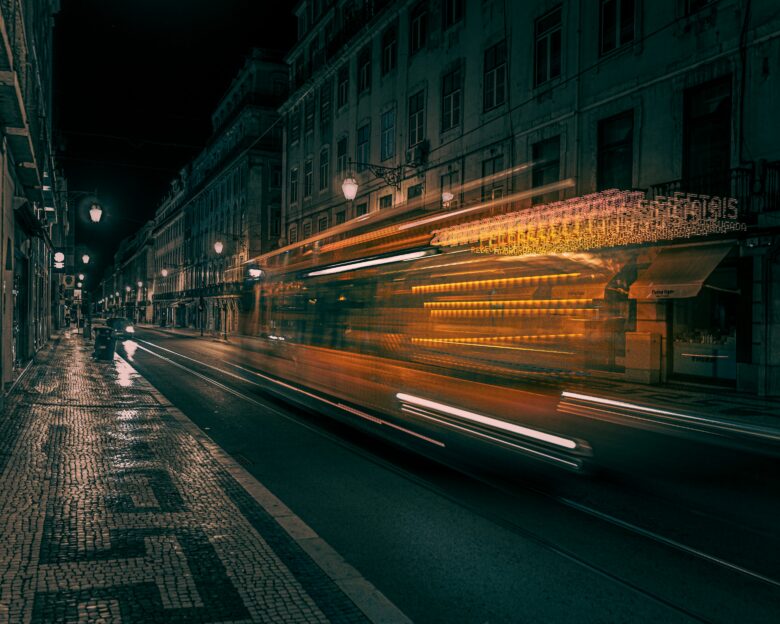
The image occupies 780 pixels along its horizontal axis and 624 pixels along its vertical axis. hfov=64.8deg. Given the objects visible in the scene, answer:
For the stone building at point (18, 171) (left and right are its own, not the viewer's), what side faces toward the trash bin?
left

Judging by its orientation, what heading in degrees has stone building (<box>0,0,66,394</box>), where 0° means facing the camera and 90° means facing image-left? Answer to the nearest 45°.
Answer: approximately 270°
